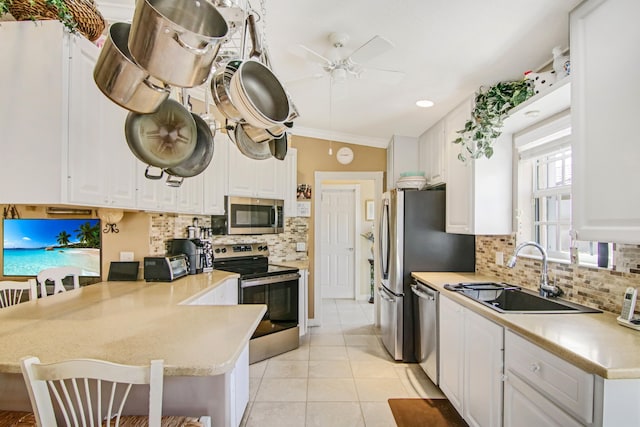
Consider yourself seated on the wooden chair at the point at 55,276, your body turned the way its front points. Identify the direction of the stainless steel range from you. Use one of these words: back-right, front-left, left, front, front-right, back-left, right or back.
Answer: front-left

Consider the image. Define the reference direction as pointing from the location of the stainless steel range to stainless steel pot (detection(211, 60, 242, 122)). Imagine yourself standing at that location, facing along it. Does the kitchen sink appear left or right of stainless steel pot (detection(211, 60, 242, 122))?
left

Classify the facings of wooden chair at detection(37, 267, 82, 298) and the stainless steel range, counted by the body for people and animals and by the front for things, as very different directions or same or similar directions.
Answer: same or similar directions

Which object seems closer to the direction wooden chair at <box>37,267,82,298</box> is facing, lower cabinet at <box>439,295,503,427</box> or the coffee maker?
the lower cabinet

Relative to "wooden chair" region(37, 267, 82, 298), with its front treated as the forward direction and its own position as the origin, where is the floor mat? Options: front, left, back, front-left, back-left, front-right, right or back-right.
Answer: front

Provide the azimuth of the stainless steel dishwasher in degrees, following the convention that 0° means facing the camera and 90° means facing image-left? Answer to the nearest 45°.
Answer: approximately 90°

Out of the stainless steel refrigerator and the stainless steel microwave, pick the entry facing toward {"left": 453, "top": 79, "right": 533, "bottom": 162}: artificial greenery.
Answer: the stainless steel microwave

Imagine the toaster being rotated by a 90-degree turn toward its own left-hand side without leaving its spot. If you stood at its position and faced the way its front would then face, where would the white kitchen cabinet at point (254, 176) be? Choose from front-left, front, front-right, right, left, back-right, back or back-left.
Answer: front

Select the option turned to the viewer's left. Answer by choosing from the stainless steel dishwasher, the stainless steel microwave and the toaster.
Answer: the stainless steel dishwasher

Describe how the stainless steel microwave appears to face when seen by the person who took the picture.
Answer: facing the viewer and to the right of the viewer

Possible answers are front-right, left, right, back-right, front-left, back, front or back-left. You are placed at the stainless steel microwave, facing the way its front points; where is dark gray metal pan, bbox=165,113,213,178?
front-right

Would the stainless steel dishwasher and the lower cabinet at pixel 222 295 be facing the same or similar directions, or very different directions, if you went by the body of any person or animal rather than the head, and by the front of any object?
very different directions

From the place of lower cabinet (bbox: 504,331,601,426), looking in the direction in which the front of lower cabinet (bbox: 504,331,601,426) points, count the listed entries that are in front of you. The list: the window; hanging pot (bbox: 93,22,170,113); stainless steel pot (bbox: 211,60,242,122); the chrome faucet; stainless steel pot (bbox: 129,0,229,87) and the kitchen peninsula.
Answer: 4

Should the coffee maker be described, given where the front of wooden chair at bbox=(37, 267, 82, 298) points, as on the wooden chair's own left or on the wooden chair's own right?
on the wooden chair's own left

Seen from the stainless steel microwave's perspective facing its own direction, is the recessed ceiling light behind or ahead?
ahead

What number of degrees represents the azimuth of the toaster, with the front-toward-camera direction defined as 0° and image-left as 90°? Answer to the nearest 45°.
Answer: approximately 315°
